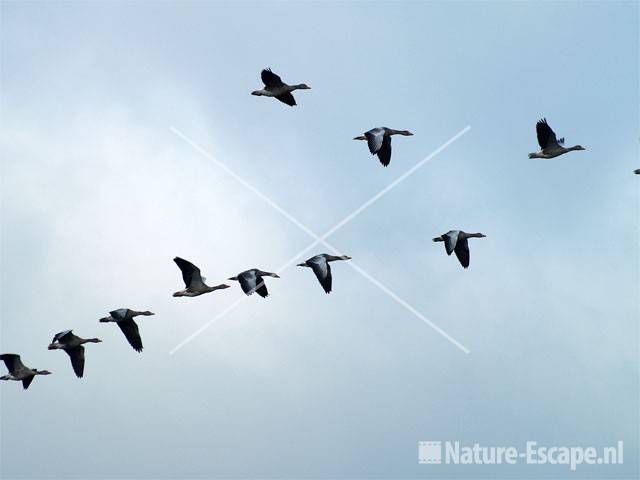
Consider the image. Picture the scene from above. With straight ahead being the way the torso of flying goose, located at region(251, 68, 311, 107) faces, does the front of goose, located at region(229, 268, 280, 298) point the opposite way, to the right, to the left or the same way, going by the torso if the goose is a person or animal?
the same way

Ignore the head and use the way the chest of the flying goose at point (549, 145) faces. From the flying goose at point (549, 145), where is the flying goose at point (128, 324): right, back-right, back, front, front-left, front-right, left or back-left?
back

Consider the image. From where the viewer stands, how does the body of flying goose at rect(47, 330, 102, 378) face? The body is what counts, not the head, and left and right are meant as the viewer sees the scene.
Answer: facing to the right of the viewer

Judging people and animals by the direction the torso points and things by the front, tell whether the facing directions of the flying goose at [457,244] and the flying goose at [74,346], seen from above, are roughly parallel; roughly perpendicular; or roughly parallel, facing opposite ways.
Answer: roughly parallel

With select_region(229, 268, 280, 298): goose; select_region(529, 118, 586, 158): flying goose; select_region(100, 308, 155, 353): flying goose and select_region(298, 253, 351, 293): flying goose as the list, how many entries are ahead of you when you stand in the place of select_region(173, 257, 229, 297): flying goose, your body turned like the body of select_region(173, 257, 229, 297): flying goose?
3

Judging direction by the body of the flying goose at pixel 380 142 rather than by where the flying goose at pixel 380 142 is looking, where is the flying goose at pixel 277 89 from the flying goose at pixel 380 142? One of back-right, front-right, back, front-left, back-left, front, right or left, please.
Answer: back

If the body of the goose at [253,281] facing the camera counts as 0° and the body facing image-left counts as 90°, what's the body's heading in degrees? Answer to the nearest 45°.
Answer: approximately 270°

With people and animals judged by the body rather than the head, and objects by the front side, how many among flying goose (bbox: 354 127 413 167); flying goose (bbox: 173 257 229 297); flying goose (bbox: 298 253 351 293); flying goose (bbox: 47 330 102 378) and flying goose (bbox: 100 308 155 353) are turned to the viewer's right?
5

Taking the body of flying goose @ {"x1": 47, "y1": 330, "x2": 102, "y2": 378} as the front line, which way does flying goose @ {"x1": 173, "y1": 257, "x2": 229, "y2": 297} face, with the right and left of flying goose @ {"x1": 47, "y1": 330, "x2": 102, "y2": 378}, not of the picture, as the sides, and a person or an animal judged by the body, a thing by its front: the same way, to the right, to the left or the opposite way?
the same way

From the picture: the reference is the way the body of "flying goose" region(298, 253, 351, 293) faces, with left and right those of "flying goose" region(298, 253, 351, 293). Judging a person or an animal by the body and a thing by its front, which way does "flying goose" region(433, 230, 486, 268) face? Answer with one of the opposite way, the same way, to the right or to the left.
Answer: the same way

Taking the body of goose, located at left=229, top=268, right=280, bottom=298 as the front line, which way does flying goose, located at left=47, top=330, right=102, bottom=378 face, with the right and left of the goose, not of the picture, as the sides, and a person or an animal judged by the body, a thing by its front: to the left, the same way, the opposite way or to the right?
the same way

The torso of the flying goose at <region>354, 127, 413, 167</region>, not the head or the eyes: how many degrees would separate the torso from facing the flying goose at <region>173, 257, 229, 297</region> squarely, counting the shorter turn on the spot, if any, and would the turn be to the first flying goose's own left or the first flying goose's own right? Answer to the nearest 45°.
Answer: approximately 180°

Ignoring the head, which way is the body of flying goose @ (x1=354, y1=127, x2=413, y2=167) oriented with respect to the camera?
to the viewer's right

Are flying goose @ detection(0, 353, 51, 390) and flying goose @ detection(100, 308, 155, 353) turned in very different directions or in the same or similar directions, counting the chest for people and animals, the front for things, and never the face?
same or similar directions

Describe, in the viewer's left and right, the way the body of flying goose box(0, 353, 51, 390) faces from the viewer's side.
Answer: facing to the right of the viewer

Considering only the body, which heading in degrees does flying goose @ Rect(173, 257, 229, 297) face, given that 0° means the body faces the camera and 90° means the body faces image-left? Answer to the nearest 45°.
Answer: approximately 270°
